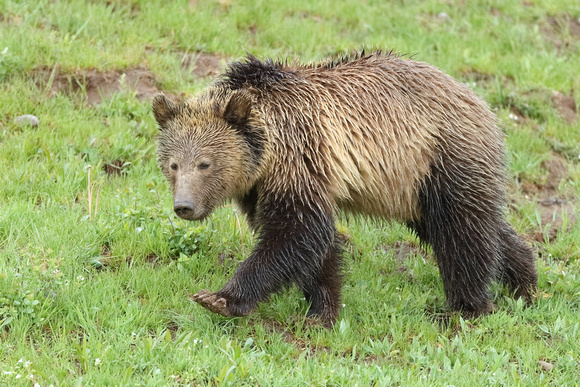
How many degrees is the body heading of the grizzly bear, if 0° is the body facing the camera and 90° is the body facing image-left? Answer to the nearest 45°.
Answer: approximately 90°

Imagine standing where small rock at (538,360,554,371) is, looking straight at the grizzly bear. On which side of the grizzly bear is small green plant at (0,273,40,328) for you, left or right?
left

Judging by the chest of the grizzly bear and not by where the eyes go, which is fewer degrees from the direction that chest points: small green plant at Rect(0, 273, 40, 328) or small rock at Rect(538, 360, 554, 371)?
the small green plant

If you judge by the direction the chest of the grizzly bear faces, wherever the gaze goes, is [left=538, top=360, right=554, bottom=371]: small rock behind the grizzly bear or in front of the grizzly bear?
behind

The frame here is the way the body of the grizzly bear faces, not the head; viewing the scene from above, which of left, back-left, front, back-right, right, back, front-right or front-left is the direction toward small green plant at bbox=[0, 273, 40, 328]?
front-left

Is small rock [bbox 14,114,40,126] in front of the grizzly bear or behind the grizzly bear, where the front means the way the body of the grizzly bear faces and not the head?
in front

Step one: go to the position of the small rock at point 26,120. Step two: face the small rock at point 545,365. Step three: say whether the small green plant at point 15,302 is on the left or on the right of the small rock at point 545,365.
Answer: right
